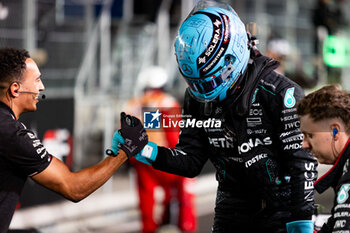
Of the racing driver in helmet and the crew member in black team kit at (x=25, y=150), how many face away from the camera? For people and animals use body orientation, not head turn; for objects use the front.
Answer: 0

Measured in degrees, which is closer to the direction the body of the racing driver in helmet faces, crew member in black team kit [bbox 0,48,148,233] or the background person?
the crew member in black team kit

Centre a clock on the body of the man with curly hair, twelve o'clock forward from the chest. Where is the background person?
The background person is roughly at 2 o'clock from the man with curly hair.

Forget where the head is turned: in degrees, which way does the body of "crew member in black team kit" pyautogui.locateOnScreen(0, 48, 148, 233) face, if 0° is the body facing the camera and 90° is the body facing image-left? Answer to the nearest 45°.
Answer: approximately 270°

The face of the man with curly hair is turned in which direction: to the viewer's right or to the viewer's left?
to the viewer's left

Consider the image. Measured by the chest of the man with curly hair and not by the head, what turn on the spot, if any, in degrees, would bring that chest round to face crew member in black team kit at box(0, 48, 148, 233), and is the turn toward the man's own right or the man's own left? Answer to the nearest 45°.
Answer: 0° — they already face them

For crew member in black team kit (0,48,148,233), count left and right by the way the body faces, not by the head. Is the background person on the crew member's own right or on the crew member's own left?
on the crew member's own left

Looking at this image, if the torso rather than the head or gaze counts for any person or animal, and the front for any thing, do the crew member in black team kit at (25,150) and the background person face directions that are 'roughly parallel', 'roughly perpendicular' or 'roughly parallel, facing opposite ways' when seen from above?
roughly perpendicular

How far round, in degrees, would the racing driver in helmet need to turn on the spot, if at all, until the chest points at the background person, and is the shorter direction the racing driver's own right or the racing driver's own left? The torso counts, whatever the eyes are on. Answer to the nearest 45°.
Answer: approximately 135° to the racing driver's own right

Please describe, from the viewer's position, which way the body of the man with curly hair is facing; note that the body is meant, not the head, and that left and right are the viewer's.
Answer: facing to the left of the viewer
